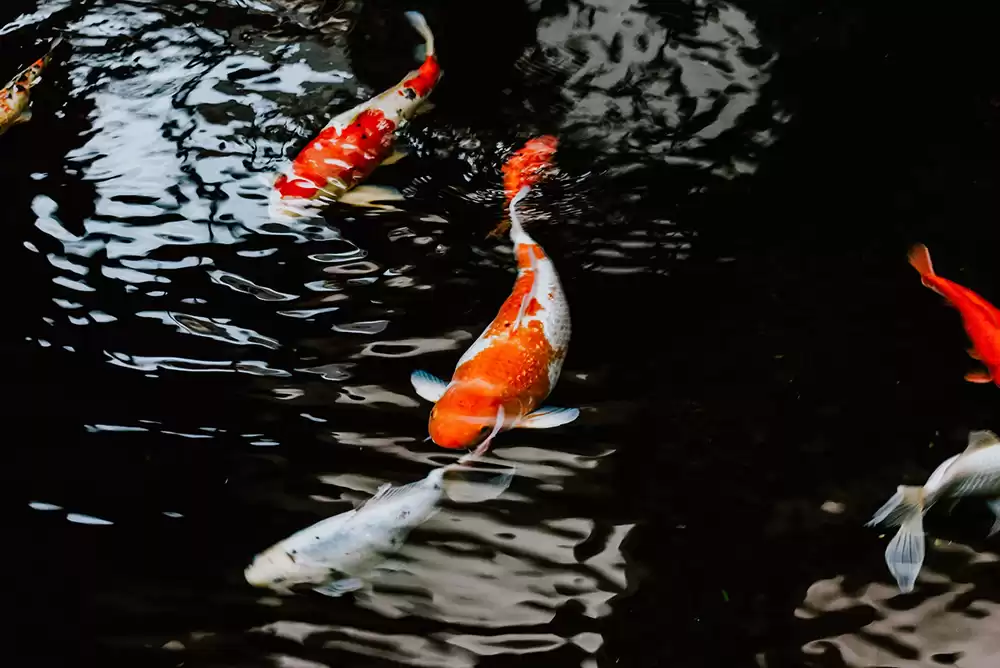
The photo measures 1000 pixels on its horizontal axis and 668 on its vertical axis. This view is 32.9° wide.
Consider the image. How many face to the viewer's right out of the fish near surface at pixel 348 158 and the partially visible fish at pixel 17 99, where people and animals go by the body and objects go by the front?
0

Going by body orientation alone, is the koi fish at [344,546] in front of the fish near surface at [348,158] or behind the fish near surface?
in front

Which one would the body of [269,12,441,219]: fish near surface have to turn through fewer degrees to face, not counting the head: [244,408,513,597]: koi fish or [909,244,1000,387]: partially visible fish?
the koi fish

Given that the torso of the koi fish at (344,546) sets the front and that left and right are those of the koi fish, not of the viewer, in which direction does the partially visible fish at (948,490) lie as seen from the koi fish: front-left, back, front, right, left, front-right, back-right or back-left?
back-left

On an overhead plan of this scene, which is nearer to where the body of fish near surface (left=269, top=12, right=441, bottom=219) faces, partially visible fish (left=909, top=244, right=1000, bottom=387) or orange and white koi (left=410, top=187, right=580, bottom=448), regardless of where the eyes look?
the orange and white koi

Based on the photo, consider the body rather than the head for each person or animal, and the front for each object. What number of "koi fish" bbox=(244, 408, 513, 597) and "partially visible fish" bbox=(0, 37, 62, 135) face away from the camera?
0

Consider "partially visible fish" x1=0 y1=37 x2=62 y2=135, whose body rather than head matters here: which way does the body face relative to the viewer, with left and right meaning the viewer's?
facing the viewer and to the left of the viewer

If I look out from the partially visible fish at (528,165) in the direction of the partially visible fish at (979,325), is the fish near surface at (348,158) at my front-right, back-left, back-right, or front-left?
back-right

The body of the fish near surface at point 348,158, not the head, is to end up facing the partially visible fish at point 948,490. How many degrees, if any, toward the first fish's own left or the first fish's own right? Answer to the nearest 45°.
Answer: approximately 90° to the first fish's own left

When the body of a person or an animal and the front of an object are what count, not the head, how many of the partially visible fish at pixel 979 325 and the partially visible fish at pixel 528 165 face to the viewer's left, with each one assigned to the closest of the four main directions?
0

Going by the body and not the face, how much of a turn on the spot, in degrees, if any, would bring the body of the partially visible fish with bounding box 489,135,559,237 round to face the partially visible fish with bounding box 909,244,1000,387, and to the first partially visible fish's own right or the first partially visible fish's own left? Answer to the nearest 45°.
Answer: approximately 90° to the first partially visible fish's own right

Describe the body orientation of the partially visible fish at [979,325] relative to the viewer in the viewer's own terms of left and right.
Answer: facing the viewer and to the right of the viewer
